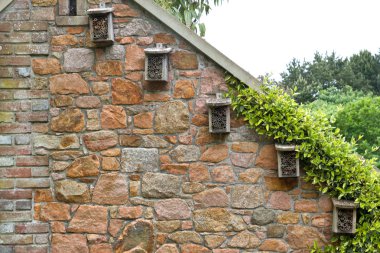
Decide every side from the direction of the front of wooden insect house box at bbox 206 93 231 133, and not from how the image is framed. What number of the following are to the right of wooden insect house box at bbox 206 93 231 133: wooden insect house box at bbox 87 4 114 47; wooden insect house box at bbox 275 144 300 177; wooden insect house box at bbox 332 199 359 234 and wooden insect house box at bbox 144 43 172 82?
2

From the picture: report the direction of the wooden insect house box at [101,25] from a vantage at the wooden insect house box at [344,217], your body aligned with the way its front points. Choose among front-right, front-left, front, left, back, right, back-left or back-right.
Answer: right

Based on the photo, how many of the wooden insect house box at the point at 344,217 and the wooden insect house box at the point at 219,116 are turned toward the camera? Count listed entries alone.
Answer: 2

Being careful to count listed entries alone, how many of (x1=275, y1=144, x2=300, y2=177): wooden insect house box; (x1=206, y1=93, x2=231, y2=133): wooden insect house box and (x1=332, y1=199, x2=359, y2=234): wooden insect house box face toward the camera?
3

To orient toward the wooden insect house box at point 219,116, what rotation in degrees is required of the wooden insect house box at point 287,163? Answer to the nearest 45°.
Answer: approximately 90° to its right

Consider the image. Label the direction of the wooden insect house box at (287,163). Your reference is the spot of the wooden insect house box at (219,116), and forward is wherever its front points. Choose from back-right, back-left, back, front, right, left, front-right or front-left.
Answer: left

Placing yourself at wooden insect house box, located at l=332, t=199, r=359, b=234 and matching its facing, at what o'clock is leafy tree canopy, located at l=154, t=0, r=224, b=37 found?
The leafy tree canopy is roughly at 5 o'clock from the wooden insect house box.

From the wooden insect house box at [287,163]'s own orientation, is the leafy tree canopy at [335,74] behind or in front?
behind

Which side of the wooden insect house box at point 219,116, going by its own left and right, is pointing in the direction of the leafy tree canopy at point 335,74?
back

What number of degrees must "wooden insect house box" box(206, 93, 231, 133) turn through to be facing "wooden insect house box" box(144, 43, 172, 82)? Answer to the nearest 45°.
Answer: approximately 90° to its right

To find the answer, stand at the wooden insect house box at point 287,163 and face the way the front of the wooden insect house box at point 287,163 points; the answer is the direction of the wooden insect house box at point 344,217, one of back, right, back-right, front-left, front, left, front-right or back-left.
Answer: left

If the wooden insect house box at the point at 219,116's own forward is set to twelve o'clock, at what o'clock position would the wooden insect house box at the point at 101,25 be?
the wooden insect house box at the point at 101,25 is roughly at 3 o'clock from the wooden insect house box at the point at 219,116.

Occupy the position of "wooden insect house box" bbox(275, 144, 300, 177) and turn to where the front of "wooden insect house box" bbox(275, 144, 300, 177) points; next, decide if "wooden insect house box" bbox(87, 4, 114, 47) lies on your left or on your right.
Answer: on your right

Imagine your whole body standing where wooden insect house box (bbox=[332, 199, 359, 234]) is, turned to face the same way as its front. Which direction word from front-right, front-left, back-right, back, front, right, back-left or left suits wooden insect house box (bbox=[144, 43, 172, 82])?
right
